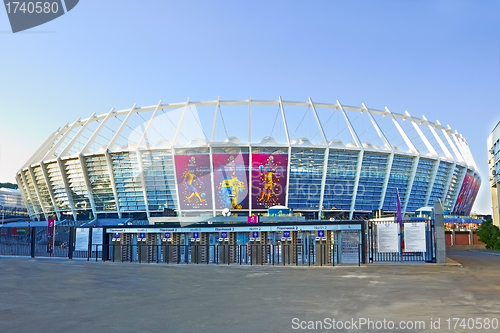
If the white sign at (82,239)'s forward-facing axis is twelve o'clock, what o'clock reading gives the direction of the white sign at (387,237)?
the white sign at (387,237) is roughly at 10 o'clock from the white sign at (82,239).

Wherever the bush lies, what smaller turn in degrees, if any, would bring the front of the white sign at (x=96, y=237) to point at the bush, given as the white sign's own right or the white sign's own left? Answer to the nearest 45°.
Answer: approximately 90° to the white sign's own left

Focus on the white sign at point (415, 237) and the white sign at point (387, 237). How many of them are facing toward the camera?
2

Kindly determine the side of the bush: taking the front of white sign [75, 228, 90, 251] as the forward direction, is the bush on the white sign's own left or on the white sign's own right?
on the white sign's own left

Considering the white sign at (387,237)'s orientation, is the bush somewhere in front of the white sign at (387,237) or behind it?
behind

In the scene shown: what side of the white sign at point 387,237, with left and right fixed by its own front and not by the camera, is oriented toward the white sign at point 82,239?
right

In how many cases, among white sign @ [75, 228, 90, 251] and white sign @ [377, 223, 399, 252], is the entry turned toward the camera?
2

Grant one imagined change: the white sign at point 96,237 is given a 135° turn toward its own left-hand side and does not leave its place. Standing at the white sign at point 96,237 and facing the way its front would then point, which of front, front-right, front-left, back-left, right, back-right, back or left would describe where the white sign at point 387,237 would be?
right

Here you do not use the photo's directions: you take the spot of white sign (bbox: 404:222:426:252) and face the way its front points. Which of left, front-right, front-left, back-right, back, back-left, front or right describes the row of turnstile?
right

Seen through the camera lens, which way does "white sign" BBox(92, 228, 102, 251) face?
facing the viewer

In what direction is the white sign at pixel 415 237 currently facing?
toward the camera

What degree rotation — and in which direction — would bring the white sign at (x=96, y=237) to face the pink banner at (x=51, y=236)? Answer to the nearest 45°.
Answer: approximately 135° to its right

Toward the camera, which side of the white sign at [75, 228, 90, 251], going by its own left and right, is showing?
front

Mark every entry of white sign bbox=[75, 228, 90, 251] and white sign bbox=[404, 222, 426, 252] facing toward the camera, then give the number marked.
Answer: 2

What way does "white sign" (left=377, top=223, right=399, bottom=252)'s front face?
toward the camera

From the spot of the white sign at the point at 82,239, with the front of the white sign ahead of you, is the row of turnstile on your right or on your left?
on your left
